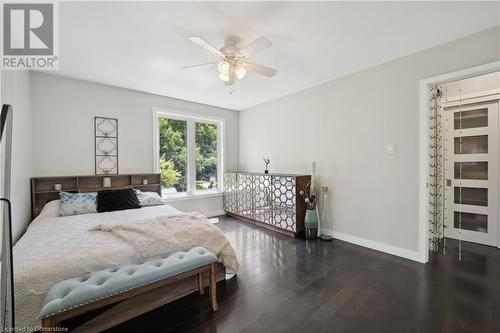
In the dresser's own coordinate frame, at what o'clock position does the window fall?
The window is roughly at 2 o'clock from the dresser.

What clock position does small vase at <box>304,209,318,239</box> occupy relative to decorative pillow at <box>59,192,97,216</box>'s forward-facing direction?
The small vase is roughly at 10 o'clock from the decorative pillow.

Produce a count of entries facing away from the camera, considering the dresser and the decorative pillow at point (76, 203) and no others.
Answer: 0

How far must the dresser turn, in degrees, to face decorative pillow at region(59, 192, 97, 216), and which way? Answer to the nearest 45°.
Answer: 0° — it already faces it

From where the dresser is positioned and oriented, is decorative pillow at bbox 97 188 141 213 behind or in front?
in front

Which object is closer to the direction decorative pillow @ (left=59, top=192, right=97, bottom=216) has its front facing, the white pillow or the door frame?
the door frame

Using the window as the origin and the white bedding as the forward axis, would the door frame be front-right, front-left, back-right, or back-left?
front-left

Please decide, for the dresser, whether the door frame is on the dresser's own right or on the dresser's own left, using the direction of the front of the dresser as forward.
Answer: on the dresser's own left

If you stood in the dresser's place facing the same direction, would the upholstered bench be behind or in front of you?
in front

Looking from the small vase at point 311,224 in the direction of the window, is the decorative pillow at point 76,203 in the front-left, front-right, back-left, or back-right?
front-left

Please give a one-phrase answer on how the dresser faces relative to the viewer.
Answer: facing the viewer and to the left of the viewer

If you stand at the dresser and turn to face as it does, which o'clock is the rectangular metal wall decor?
The rectangular metal wall decor is roughly at 1 o'clock from the dresser.

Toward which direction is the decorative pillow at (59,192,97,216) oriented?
toward the camera

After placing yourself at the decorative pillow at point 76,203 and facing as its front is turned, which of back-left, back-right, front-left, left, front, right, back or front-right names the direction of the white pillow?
left

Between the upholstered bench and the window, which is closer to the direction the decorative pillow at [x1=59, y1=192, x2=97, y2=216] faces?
the upholstered bench

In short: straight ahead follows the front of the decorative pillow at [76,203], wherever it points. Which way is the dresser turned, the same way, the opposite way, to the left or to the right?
to the right
